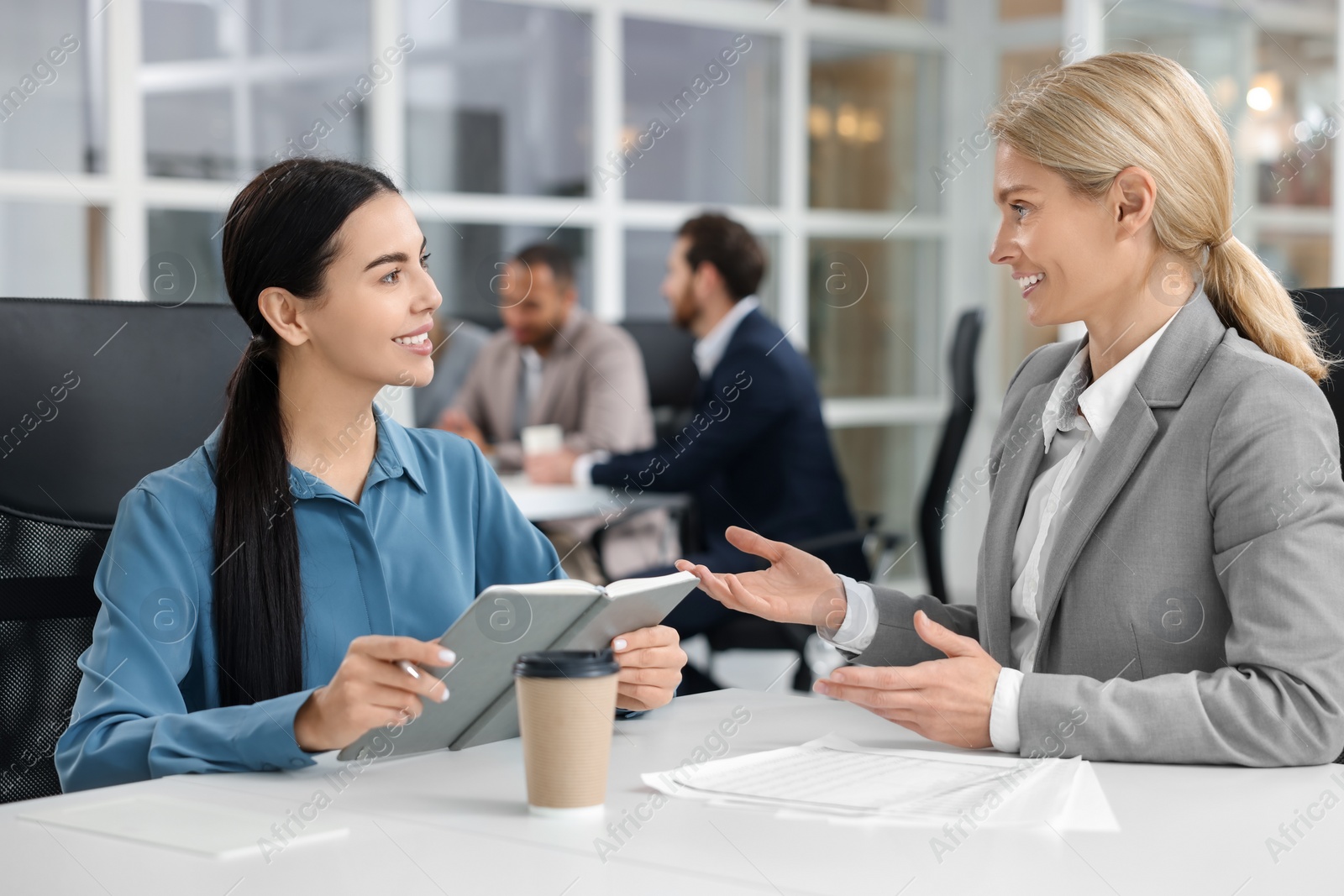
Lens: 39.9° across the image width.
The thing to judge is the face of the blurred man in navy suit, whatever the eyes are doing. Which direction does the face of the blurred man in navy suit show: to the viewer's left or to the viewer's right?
to the viewer's left

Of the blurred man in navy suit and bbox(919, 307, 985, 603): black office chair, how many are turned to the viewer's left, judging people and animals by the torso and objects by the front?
2

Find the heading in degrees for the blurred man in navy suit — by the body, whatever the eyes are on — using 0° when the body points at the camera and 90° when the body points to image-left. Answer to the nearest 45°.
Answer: approximately 90°

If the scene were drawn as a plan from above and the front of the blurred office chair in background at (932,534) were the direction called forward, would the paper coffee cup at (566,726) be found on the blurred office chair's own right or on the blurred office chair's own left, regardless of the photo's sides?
on the blurred office chair's own left

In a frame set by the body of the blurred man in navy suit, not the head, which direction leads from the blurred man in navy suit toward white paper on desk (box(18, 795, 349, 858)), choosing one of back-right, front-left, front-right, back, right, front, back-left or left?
left

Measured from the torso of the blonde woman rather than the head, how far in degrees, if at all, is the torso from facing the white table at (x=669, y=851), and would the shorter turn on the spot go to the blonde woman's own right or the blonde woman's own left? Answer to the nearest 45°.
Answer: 0° — they already face it

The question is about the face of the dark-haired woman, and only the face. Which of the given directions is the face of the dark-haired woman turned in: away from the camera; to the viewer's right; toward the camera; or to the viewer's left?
to the viewer's right

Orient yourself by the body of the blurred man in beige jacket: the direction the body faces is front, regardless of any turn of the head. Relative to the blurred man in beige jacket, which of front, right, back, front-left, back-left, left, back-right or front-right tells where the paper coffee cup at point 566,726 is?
front-left

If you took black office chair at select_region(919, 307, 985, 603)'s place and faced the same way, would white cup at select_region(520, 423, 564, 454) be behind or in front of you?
in front

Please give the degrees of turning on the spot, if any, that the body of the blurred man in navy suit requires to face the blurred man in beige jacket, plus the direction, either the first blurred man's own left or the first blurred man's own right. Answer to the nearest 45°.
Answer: approximately 45° to the first blurred man's own right

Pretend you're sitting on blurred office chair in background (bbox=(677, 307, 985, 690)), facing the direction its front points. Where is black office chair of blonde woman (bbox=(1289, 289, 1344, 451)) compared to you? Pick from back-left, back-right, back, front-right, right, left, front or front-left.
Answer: left

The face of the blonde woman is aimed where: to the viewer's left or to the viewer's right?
to the viewer's left

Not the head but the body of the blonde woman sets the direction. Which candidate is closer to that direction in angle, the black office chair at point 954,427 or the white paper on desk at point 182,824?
the white paper on desk

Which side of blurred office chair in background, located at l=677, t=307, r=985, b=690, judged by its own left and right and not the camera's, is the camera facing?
left

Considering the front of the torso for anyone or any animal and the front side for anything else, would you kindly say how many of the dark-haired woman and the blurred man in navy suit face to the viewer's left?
1
